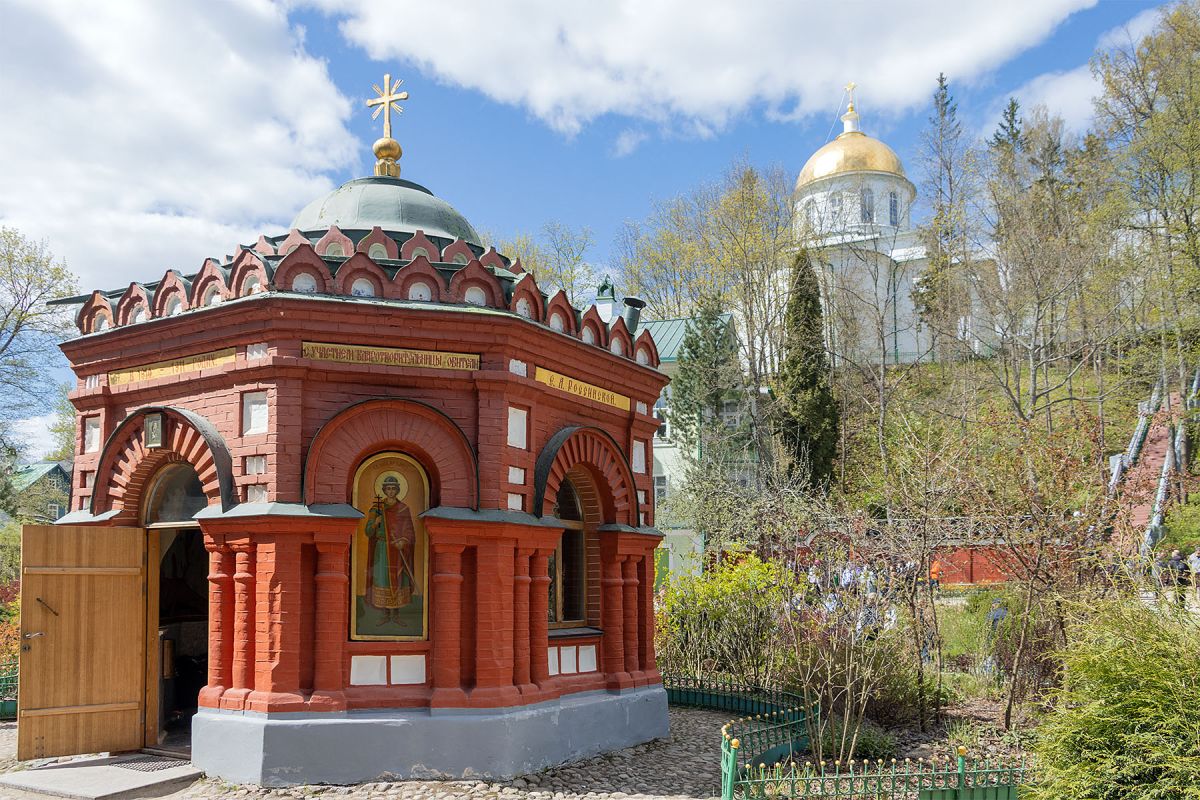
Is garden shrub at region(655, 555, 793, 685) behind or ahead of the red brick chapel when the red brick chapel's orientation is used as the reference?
behind

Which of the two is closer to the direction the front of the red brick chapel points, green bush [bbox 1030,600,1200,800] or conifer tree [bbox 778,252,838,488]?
the green bush

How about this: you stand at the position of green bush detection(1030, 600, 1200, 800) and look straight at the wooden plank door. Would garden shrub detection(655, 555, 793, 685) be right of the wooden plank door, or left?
right

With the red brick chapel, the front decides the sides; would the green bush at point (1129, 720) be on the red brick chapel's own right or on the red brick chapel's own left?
on the red brick chapel's own left

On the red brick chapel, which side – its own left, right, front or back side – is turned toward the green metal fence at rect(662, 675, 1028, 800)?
left

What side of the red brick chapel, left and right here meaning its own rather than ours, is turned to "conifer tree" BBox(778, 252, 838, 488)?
back

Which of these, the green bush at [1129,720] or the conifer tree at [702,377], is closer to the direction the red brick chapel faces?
the green bush

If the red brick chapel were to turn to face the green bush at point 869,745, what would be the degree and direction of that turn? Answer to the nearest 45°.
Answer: approximately 135° to its left
